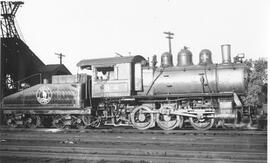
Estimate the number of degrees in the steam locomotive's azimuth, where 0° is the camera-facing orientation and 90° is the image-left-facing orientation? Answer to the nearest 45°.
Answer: approximately 270°
